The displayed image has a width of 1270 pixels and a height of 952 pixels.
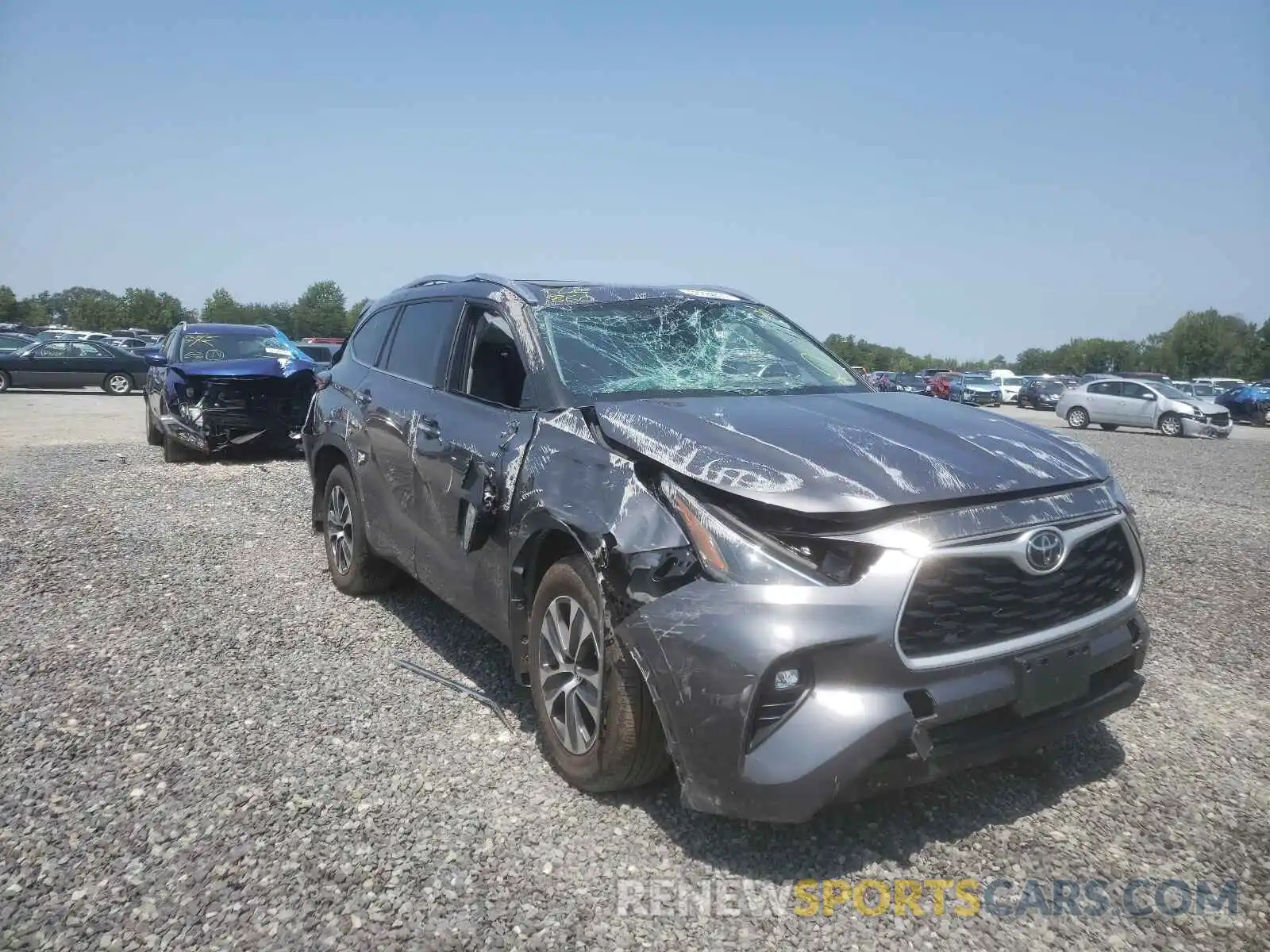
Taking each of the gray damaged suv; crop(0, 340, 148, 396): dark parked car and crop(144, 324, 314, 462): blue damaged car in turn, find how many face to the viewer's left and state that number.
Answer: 1

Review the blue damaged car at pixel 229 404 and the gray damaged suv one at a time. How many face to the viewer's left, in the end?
0

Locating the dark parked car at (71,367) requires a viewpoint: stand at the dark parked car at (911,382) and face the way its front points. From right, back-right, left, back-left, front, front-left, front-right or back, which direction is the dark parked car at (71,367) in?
right

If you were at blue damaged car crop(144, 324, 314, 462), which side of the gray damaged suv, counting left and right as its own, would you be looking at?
back

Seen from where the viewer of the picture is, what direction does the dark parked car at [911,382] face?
facing the viewer and to the right of the viewer

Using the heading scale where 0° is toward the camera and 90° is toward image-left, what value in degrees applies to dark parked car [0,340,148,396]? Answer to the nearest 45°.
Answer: approximately 90°

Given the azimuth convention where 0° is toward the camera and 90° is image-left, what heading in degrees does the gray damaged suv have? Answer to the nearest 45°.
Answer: approximately 315°

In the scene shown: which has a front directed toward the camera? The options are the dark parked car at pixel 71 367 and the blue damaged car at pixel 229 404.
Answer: the blue damaged car

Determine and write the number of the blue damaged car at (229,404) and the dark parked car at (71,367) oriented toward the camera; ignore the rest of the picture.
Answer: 1

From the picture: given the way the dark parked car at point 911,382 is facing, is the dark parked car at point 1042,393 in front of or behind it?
in front

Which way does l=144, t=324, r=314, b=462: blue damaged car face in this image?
toward the camera

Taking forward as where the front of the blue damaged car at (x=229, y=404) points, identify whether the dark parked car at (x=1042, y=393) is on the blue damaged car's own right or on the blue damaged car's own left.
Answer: on the blue damaged car's own left
